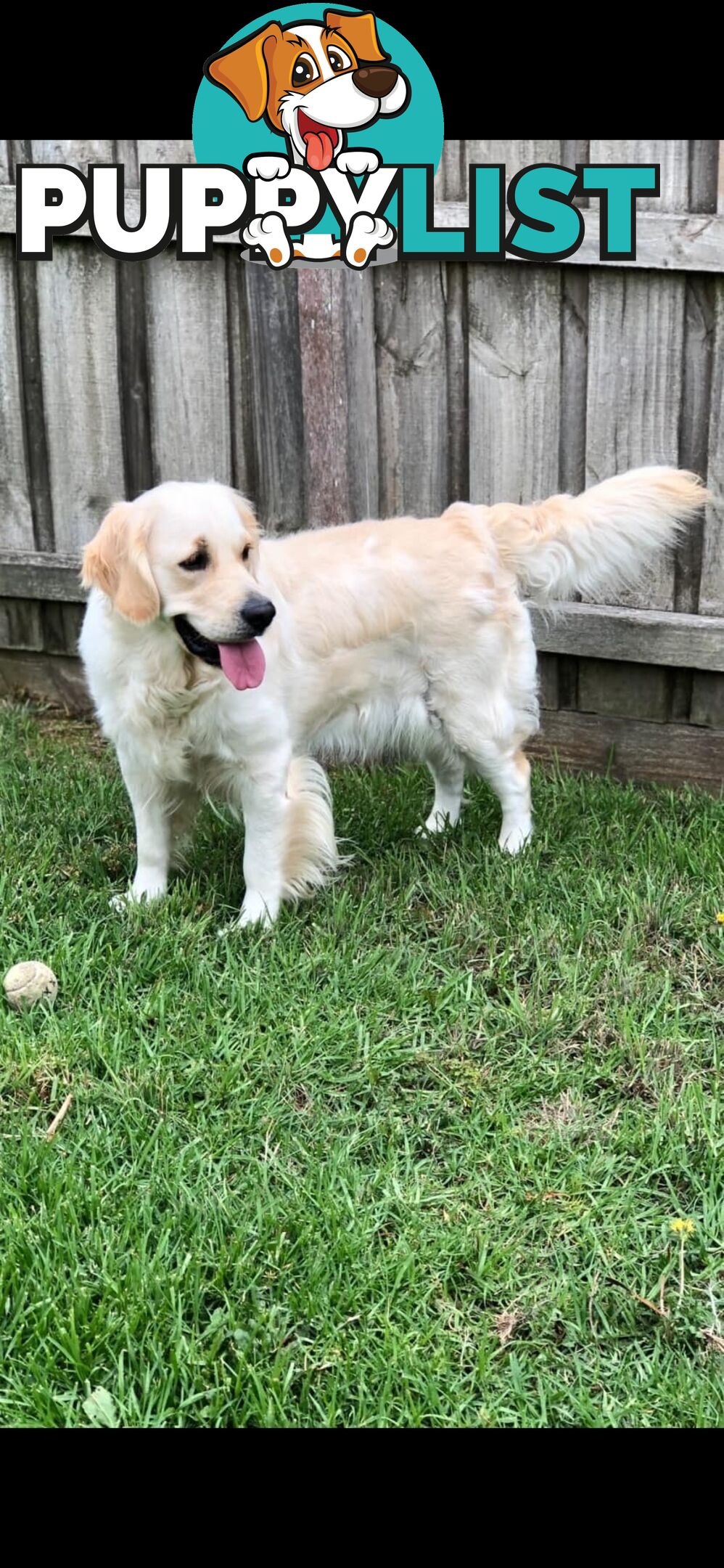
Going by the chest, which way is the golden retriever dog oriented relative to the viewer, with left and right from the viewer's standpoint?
facing the viewer and to the left of the viewer

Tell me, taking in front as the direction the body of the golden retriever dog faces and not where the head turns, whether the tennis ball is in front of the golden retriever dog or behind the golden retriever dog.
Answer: in front

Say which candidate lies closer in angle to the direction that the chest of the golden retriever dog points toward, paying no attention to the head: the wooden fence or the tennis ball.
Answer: the tennis ball
